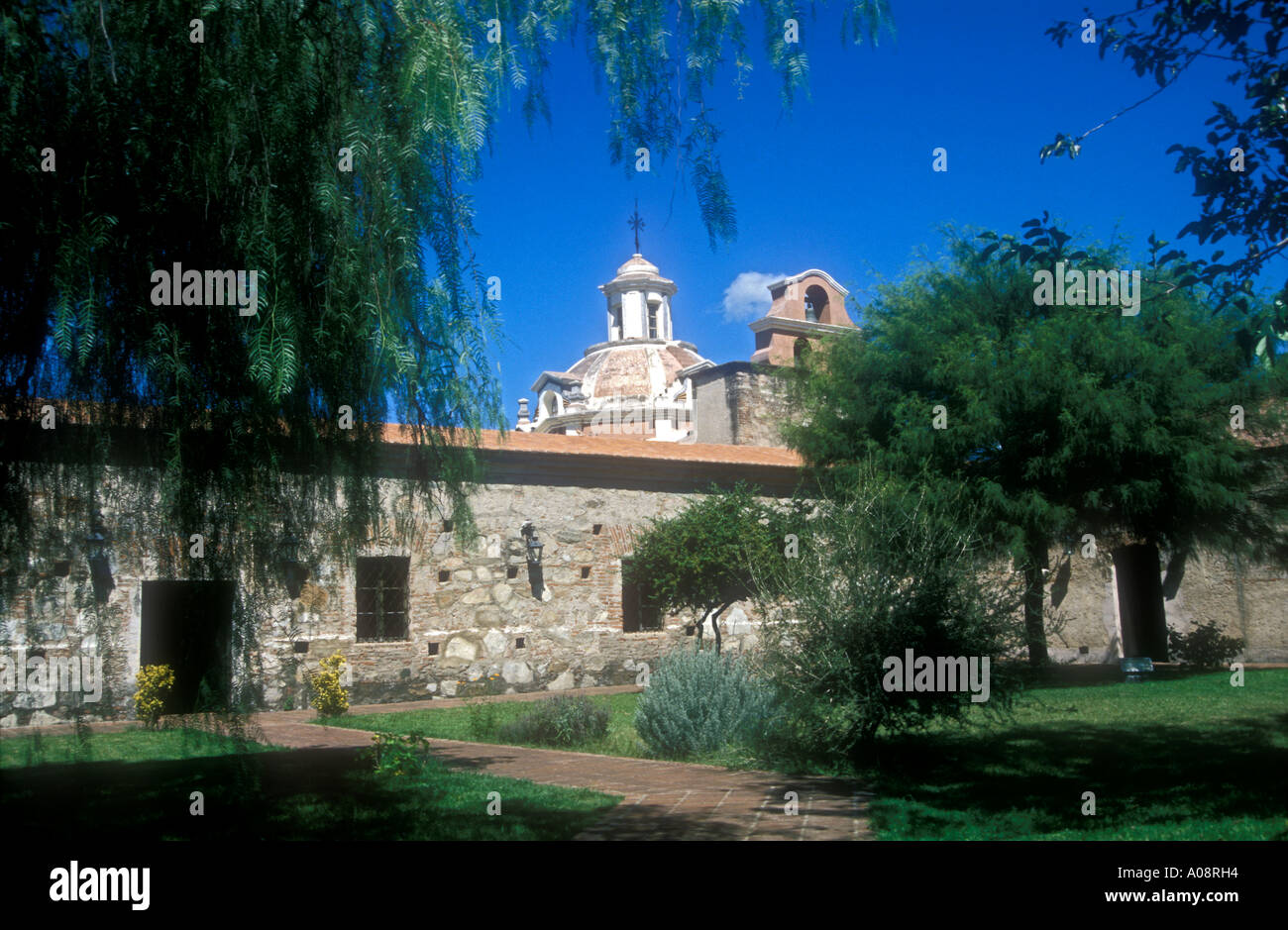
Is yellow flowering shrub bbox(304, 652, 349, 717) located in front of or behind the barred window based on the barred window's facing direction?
in front

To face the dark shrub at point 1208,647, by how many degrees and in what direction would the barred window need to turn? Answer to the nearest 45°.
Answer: approximately 90° to its left

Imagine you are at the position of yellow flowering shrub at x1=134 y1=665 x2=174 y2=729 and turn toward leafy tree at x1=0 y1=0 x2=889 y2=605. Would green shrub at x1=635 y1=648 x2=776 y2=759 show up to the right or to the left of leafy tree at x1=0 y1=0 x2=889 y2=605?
left

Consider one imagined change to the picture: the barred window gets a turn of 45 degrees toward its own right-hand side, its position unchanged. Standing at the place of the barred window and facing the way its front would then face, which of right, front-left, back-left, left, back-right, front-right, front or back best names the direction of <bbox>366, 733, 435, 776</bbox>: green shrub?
front-left

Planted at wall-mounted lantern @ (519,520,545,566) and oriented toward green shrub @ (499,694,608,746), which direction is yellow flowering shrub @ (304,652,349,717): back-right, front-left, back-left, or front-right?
front-right

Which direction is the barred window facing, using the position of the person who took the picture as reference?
facing the viewer

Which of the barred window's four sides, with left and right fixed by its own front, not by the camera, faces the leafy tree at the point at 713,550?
left

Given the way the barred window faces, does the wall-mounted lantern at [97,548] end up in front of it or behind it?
in front

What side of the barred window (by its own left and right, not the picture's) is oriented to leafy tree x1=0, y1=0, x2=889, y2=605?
front

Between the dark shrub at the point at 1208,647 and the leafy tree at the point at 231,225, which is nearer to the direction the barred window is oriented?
the leafy tree
